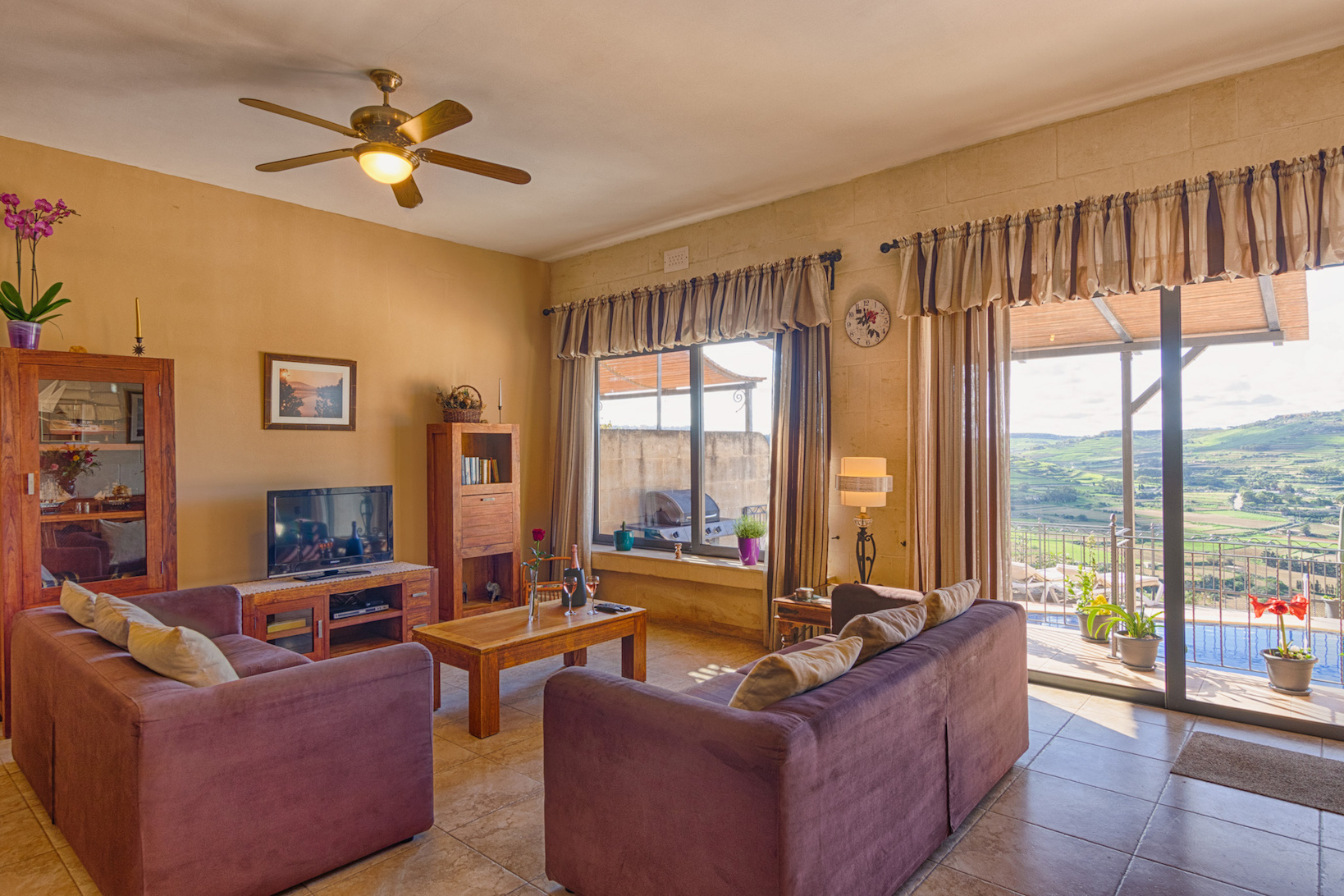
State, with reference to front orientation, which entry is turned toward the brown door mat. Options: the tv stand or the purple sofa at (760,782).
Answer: the tv stand

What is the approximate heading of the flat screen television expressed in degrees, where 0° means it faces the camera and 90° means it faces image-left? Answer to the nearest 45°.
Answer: approximately 315°

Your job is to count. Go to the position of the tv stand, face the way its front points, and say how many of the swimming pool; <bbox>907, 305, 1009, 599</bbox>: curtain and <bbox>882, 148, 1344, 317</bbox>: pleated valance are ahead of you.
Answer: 3

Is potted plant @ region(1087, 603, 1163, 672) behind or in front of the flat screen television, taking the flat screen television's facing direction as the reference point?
in front

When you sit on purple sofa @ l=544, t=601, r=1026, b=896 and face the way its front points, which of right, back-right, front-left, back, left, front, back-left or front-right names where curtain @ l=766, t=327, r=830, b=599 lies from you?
front-right

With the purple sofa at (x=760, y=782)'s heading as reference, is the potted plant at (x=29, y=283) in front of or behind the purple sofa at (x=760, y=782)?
in front

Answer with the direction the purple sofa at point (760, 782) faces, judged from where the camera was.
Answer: facing away from the viewer and to the left of the viewer

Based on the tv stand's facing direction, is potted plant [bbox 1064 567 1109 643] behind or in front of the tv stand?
in front

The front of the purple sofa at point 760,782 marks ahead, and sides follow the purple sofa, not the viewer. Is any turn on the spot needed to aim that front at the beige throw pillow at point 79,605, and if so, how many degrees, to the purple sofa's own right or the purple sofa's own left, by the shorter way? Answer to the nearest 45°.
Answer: approximately 45° to the purple sofa's own left

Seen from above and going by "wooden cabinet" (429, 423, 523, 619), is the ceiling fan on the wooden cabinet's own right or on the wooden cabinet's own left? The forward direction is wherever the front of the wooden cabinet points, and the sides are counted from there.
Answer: on the wooden cabinet's own right

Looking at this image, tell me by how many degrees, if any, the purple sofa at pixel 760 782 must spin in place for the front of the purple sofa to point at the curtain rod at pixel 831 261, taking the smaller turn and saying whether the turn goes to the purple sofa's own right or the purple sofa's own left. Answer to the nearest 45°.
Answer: approximately 45° to the purple sofa's own right

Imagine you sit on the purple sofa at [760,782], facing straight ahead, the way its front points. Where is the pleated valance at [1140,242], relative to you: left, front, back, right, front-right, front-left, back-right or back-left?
right
